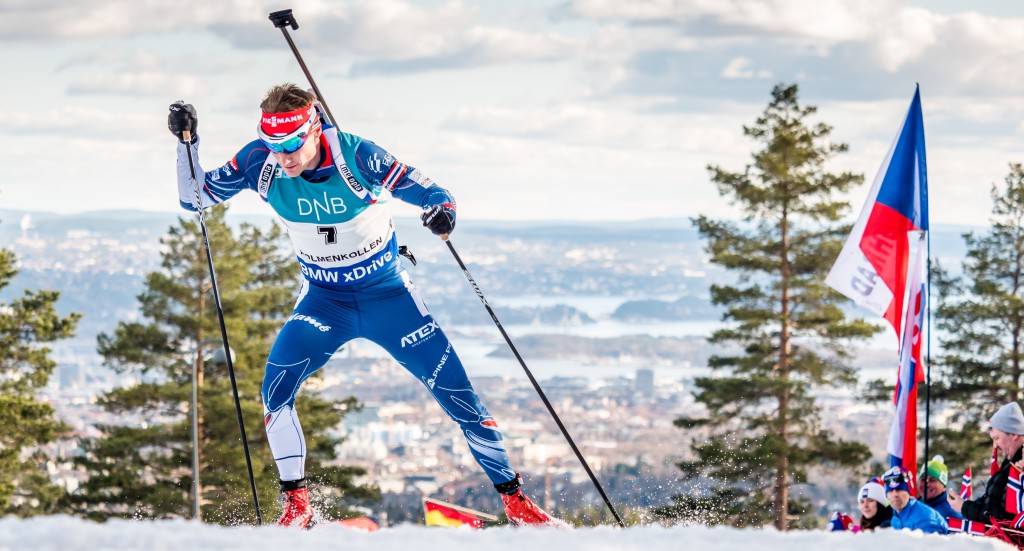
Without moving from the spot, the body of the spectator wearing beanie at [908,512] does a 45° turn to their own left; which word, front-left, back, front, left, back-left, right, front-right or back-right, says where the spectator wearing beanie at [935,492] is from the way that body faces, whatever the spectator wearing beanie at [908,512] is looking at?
back

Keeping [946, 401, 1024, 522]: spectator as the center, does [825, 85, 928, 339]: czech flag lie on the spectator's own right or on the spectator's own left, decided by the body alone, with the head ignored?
on the spectator's own right

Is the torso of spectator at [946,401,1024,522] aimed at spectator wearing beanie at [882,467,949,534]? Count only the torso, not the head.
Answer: yes

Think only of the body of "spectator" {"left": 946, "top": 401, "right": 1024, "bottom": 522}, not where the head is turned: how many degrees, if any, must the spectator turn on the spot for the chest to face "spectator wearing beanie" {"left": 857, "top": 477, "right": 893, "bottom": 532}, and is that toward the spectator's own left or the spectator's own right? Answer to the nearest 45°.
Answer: approximately 45° to the spectator's own right

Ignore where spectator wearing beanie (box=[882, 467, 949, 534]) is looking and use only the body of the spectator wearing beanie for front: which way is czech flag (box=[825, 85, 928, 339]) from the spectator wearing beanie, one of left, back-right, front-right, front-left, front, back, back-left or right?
back-right

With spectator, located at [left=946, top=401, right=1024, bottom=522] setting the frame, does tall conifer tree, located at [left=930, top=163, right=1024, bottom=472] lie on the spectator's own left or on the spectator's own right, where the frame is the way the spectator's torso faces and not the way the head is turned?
on the spectator's own right

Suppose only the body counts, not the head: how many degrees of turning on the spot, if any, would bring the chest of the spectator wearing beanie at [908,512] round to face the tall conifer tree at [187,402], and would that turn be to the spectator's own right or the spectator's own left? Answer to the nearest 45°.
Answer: approximately 90° to the spectator's own right

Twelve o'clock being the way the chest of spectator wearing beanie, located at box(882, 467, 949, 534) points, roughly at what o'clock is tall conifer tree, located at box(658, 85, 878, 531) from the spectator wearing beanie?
The tall conifer tree is roughly at 4 o'clock from the spectator wearing beanie.

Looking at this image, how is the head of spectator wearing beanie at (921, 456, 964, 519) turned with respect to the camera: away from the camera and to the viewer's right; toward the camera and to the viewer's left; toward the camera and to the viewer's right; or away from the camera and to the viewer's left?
toward the camera and to the viewer's left

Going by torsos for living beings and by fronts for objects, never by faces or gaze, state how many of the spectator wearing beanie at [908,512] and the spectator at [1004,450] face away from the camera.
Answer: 0

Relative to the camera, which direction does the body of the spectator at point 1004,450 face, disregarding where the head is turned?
to the viewer's left

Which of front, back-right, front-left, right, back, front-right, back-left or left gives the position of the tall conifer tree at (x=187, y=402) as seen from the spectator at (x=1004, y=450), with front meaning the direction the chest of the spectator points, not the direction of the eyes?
front-right
